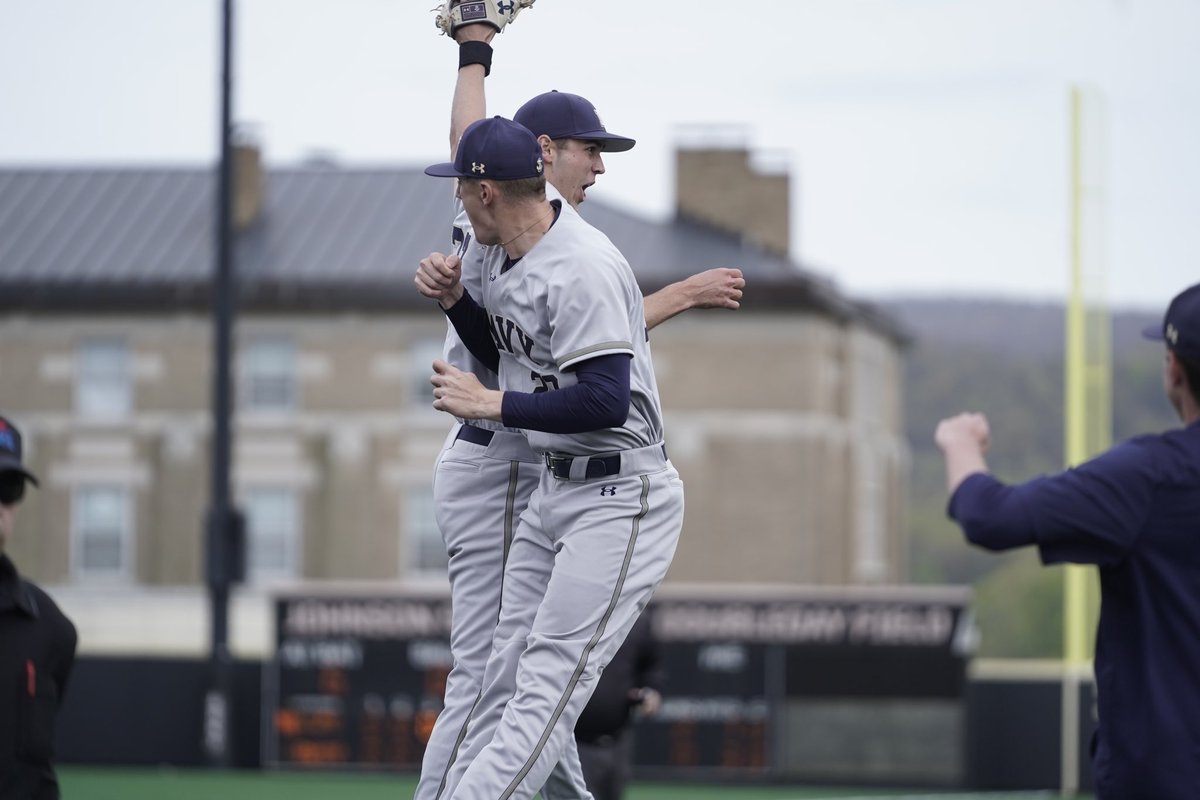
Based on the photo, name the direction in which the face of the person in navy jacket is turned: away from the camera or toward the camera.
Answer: away from the camera

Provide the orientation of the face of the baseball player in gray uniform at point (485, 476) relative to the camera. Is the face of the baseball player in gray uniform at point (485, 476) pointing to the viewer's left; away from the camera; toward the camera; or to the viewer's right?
to the viewer's right

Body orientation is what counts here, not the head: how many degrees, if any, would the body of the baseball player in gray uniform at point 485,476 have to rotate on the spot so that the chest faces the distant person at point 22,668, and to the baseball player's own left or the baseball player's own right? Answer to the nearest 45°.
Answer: approximately 180°
